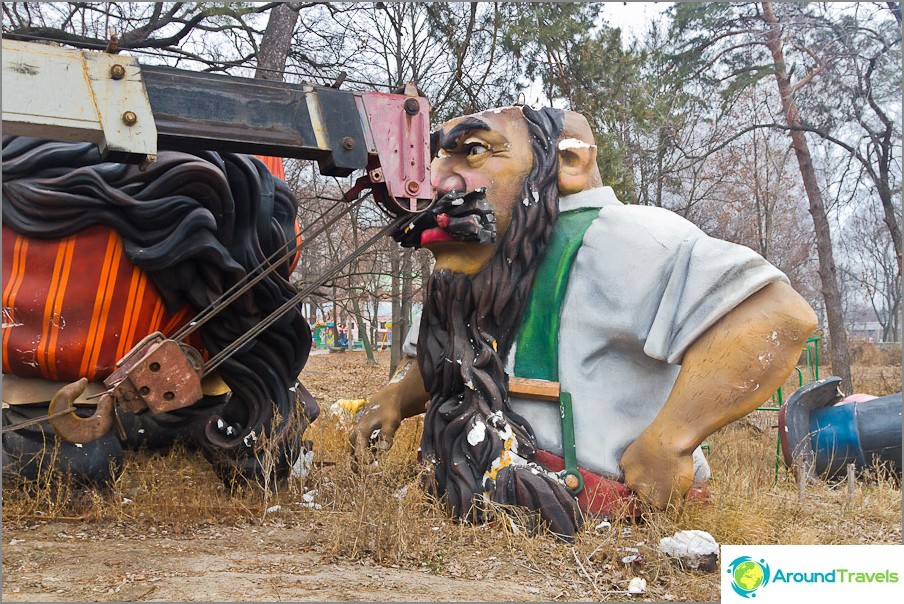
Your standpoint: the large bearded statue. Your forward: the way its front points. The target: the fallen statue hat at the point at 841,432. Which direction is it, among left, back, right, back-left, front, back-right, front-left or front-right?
back

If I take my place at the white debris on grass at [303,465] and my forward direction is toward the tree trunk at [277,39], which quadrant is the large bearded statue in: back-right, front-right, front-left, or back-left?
back-right

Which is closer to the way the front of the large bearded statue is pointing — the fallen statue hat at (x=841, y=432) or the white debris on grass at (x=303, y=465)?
the white debris on grass

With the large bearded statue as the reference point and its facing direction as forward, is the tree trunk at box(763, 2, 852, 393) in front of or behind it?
behind

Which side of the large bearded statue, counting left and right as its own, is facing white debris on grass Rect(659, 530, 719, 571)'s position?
left

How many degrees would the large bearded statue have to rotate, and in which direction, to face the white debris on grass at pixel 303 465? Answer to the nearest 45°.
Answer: approximately 45° to its right

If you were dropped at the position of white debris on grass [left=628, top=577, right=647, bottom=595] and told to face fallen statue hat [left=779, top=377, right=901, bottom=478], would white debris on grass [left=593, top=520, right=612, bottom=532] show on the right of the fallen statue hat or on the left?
left

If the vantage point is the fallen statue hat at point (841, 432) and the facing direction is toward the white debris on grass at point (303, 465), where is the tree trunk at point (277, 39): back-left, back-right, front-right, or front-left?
front-right

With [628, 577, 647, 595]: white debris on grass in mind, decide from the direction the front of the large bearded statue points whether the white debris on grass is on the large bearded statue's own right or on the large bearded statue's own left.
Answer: on the large bearded statue's own left

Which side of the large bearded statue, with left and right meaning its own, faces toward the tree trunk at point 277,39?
right

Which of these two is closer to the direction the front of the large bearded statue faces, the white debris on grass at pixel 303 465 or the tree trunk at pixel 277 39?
the white debris on grass

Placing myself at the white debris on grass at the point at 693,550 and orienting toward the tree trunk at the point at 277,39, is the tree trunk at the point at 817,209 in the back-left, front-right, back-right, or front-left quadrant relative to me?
front-right

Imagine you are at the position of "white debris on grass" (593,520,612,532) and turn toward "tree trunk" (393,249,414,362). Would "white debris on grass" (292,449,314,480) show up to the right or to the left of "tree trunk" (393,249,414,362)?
left

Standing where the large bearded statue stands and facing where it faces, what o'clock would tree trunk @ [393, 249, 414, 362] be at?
The tree trunk is roughly at 4 o'clock from the large bearded statue.
